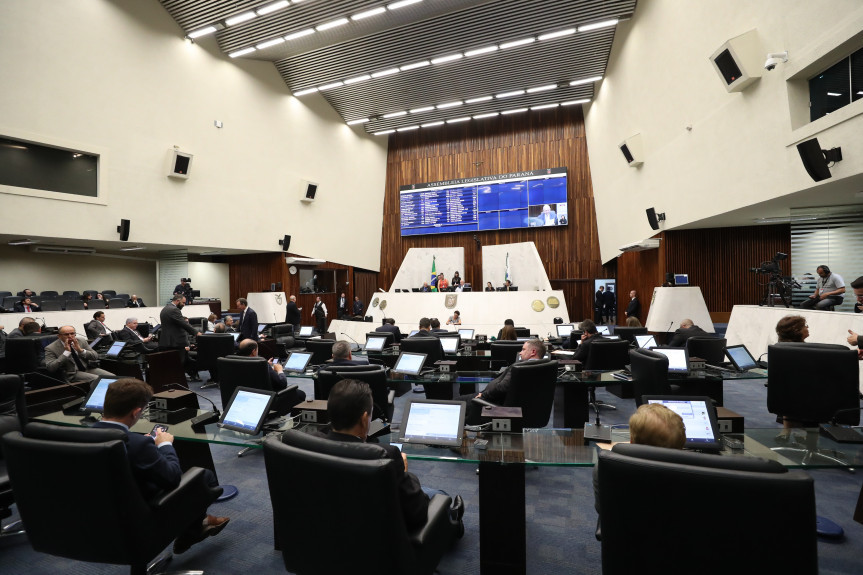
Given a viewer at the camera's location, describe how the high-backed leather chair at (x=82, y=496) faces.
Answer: facing away from the viewer and to the right of the viewer

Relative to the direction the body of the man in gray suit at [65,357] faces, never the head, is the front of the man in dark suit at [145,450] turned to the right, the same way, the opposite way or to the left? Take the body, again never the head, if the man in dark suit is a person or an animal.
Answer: to the left

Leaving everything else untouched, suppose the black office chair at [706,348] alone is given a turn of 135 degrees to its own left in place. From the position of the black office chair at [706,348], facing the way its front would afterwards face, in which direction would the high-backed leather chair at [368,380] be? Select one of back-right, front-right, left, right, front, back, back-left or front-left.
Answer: front

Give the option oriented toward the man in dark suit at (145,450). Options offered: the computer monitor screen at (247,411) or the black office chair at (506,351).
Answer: the computer monitor screen

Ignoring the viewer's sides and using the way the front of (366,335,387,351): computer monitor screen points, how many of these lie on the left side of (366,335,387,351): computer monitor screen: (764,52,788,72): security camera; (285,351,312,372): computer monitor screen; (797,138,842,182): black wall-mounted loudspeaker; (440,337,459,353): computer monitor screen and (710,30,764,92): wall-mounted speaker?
4

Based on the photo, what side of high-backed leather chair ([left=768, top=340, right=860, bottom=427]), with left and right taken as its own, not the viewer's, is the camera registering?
back

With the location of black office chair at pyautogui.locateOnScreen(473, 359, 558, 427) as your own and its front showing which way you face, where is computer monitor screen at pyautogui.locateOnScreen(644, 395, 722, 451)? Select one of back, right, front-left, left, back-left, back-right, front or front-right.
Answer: back

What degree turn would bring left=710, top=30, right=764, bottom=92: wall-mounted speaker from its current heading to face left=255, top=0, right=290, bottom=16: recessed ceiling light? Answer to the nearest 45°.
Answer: approximately 45° to its right

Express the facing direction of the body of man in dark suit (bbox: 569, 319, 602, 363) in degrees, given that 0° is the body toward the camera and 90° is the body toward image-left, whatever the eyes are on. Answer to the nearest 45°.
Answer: approximately 90°

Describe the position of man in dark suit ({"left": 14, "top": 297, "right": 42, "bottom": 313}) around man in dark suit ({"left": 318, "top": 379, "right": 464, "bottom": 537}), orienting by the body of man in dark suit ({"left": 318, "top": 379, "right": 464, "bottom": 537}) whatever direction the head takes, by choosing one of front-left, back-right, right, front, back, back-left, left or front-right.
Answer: left

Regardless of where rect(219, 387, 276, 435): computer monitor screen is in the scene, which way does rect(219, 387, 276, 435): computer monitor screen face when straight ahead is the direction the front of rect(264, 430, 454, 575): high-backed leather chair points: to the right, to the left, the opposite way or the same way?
the opposite way

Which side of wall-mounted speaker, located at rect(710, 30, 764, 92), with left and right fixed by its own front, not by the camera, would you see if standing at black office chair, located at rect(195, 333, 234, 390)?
front

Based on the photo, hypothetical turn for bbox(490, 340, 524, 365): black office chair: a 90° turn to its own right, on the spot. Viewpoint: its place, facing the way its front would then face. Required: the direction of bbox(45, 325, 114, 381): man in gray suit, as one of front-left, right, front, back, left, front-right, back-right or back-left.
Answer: back

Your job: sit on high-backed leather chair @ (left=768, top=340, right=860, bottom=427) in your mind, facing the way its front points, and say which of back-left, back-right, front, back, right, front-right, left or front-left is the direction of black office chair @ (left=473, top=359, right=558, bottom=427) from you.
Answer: left

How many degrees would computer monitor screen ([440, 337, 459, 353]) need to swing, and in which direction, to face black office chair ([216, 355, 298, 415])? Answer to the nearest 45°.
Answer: approximately 45° to its right
